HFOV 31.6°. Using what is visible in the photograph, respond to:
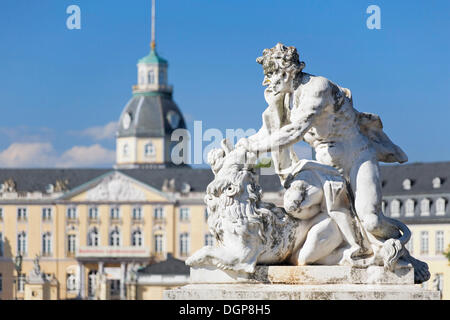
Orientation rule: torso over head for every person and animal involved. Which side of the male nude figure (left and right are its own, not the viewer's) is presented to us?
left
